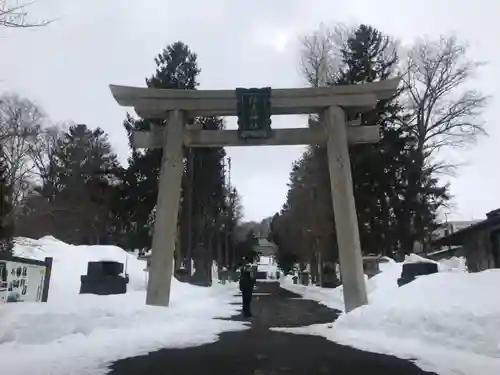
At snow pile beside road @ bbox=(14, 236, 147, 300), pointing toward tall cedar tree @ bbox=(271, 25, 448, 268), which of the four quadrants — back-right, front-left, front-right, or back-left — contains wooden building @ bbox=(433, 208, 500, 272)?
front-right

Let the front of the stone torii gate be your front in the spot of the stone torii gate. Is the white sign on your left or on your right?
on your right

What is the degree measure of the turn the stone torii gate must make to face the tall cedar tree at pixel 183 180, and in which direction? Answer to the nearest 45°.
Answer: approximately 180°

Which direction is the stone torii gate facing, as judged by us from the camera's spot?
facing the viewer
